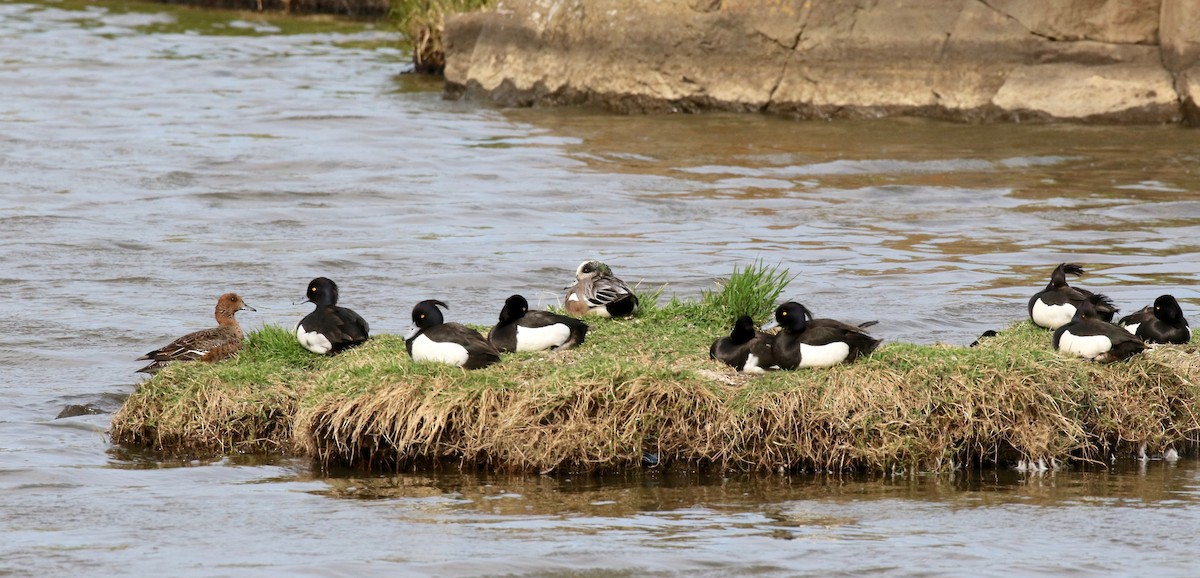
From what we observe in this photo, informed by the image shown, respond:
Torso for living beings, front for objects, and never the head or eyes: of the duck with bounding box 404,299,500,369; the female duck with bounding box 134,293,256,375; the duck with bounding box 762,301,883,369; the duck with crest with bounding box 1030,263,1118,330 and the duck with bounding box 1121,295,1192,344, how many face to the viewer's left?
3

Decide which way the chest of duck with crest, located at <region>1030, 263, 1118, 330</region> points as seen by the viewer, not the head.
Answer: to the viewer's left

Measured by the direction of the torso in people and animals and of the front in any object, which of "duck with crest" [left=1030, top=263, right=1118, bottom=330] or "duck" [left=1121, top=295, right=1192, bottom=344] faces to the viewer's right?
the duck

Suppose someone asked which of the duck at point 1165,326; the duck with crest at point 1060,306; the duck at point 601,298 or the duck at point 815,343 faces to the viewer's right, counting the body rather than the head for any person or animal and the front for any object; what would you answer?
the duck at point 1165,326

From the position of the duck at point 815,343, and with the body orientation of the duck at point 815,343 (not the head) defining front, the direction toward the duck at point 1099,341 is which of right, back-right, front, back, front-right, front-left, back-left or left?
back

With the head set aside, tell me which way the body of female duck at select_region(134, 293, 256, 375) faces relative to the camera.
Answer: to the viewer's right

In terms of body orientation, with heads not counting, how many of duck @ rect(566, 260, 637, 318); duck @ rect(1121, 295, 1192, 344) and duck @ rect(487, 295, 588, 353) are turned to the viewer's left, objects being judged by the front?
2

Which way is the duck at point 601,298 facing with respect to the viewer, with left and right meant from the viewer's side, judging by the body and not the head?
facing to the left of the viewer

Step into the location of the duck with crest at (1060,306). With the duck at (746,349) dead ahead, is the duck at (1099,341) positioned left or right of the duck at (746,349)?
left

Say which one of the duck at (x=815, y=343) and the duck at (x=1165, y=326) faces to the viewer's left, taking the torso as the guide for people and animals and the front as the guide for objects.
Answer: the duck at (x=815, y=343)

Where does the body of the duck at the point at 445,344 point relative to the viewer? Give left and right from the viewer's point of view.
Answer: facing to the left of the viewer

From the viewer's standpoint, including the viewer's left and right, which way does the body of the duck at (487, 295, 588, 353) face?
facing to the left of the viewer

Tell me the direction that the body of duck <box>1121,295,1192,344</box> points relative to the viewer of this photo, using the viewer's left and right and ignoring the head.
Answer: facing to the right of the viewer

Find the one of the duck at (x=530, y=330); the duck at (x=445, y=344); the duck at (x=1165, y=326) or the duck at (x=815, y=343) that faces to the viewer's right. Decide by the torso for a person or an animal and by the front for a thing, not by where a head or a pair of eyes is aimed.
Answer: the duck at (x=1165, y=326)
